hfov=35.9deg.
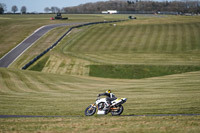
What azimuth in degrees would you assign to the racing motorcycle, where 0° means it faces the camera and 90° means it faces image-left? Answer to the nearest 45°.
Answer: approximately 90°
